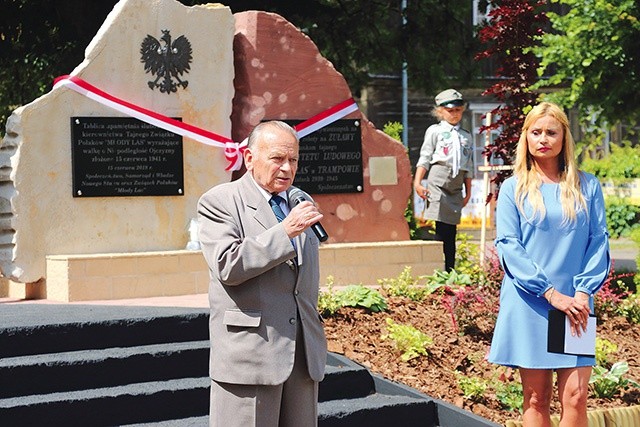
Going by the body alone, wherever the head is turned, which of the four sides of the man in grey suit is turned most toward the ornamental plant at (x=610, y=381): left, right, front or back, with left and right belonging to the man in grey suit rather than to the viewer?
left

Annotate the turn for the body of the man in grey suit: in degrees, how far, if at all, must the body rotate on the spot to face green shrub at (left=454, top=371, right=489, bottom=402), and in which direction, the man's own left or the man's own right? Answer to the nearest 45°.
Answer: approximately 90° to the man's own left

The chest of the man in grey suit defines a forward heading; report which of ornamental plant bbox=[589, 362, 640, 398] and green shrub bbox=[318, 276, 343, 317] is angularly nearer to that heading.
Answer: the ornamental plant

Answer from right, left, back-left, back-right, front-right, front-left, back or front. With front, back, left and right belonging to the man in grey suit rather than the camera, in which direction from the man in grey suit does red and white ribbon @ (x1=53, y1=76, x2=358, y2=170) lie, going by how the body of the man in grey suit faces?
back-left

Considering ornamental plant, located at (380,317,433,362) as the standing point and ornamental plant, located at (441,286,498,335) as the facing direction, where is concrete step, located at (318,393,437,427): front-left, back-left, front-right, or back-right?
back-right

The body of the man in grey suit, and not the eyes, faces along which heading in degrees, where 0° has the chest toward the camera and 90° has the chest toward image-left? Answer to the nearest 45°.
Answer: approximately 315°

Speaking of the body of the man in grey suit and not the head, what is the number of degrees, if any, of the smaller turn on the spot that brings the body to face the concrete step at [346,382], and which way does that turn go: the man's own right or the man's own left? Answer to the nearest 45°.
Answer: approximately 135° to the man's own left

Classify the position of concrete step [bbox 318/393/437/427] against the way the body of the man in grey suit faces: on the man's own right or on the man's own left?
on the man's own left

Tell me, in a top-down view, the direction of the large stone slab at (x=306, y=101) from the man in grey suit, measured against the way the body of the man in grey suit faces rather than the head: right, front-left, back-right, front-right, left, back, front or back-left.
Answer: back-left

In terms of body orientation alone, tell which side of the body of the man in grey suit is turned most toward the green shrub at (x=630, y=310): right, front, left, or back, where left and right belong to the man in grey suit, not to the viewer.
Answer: left

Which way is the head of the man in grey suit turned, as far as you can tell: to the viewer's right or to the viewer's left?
to the viewer's right
